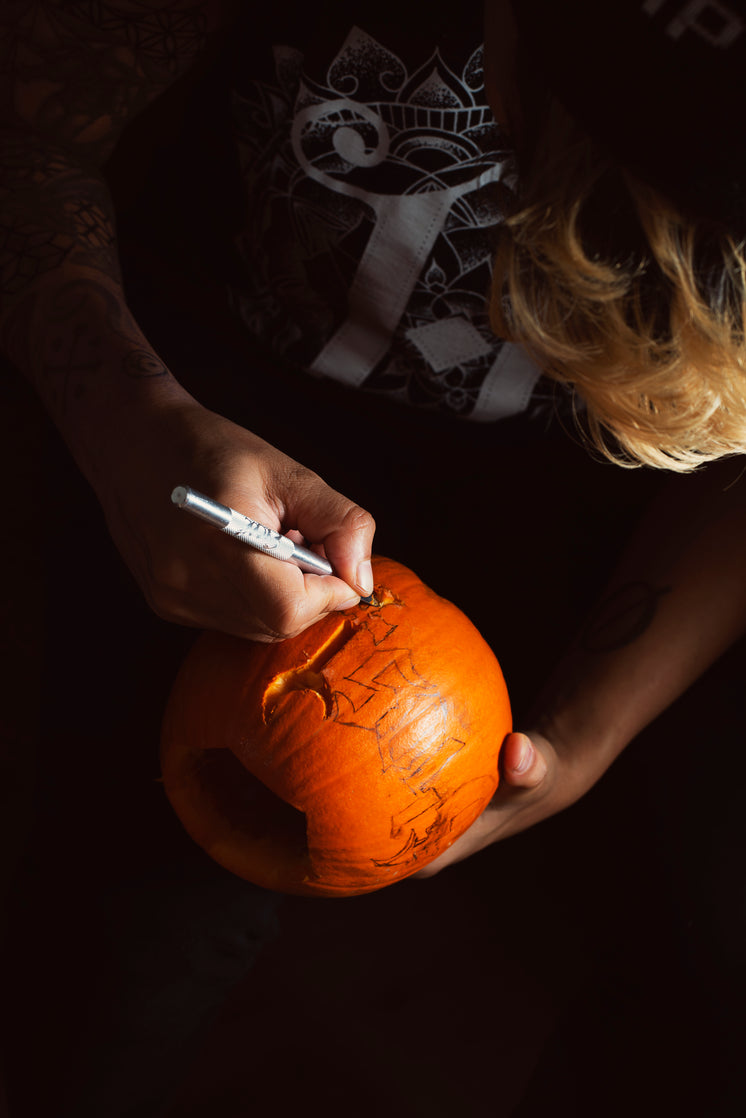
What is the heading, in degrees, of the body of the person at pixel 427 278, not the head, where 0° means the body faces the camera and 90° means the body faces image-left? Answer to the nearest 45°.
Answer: approximately 0°
